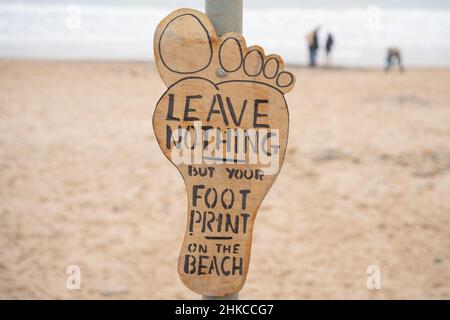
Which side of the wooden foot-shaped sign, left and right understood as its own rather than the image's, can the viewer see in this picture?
front
